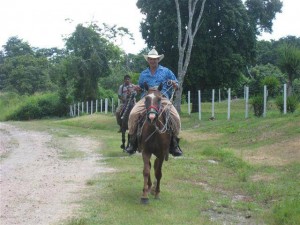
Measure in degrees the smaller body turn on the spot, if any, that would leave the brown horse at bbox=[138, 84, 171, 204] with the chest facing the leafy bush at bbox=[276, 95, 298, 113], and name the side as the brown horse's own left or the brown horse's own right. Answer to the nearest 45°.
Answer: approximately 135° to the brown horse's own left

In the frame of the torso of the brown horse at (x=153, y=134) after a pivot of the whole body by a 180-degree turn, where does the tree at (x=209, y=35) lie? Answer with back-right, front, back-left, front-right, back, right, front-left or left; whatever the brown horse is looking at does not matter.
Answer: front

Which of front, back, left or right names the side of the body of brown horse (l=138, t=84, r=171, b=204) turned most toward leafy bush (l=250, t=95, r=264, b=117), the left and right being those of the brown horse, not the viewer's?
back

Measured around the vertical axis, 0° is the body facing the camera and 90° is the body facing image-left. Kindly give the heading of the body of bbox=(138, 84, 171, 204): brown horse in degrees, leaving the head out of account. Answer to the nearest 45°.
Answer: approximately 0°

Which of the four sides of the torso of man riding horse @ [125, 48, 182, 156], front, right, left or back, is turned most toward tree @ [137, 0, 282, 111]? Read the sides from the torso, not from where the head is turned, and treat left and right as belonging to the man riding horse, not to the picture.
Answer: back

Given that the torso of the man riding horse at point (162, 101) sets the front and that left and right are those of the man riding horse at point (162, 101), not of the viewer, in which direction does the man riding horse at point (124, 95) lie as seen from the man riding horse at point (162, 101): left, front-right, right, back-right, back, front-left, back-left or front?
back

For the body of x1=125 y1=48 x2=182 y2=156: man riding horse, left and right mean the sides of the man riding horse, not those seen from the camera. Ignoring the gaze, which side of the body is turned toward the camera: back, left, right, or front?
front
